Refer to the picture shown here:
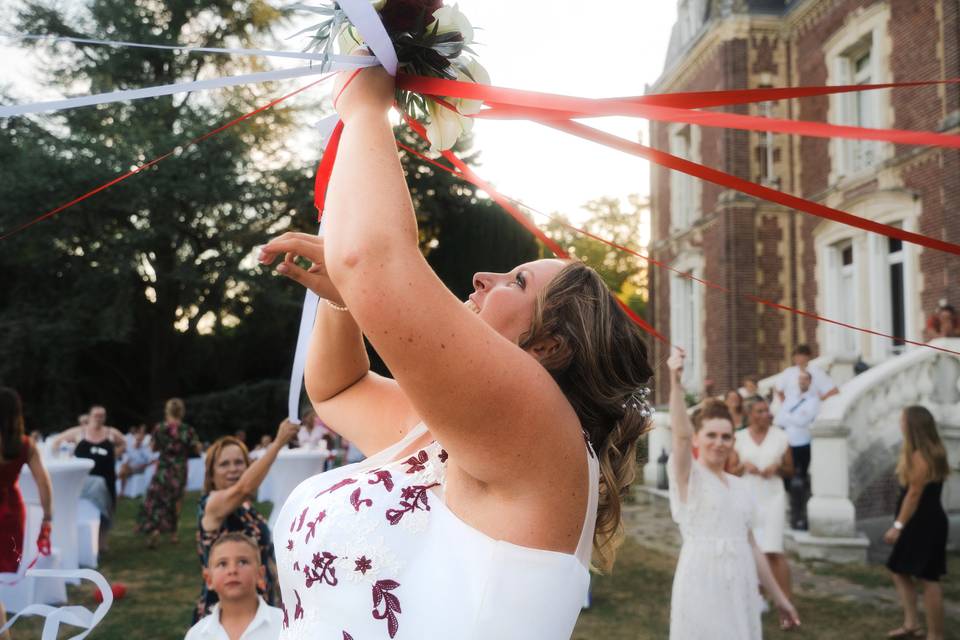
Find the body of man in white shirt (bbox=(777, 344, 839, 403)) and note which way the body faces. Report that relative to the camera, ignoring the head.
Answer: toward the camera

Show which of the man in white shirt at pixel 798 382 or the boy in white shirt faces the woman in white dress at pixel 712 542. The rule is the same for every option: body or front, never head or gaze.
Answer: the man in white shirt

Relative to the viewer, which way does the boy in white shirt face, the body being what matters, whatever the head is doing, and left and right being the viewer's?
facing the viewer

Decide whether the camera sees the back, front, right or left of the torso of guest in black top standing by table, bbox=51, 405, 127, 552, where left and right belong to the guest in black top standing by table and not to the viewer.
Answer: front

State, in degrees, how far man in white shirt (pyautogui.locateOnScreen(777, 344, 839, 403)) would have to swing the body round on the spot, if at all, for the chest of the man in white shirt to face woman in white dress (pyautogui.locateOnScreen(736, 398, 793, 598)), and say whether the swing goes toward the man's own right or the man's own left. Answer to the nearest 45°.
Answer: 0° — they already face them
